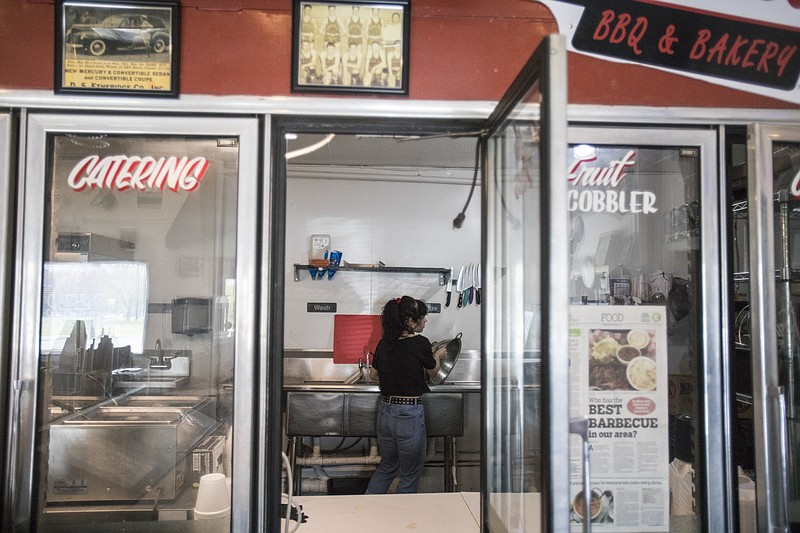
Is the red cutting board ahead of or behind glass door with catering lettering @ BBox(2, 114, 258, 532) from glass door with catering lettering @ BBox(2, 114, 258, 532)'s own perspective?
behind

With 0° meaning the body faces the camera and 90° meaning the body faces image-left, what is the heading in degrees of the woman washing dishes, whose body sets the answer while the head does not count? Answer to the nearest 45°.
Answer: approximately 225°

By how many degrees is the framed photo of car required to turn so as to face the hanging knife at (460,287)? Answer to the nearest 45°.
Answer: approximately 135° to its left

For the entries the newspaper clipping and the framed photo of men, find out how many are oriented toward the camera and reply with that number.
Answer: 2

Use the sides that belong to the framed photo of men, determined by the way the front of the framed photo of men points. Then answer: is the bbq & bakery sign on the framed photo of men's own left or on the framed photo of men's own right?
on the framed photo of men's own left

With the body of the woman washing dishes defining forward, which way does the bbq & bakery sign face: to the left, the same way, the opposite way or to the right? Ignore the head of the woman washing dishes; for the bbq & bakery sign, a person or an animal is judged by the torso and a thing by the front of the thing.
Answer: the opposite way

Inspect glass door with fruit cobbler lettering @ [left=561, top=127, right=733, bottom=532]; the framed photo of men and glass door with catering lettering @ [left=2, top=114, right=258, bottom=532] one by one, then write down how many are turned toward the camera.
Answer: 3

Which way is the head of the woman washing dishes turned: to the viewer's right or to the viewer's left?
to the viewer's right

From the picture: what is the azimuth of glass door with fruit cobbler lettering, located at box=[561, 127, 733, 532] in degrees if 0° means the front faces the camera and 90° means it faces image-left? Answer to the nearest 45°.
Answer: approximately 0°

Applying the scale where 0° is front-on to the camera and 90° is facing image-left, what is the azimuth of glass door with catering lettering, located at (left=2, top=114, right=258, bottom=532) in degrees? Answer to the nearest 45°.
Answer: approximately 0°

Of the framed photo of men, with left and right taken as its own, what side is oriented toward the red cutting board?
back
